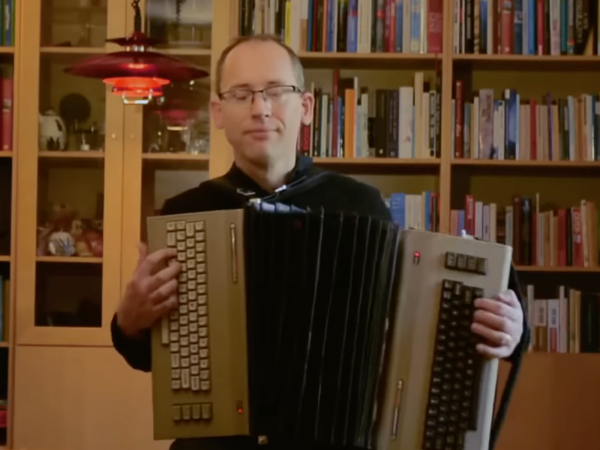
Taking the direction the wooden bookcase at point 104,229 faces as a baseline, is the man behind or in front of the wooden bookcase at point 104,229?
in front

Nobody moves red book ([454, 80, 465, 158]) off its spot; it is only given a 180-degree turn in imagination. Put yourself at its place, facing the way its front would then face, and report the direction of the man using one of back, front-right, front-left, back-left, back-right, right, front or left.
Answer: back

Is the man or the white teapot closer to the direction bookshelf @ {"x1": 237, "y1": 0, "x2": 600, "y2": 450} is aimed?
the man

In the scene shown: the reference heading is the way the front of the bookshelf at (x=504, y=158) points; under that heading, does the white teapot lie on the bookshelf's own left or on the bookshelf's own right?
on the bookshelf's own right

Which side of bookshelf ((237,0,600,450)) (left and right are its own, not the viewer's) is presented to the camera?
front

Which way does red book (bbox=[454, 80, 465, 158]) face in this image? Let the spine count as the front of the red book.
toward the camera

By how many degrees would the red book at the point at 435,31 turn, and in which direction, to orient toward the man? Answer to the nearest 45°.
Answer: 0° — it already faces them

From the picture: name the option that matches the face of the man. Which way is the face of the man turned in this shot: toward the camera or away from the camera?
toward the camera

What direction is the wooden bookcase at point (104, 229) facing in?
toward the camera

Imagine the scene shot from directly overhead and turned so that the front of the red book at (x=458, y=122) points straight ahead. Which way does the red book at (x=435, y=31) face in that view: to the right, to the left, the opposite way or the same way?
the same way
